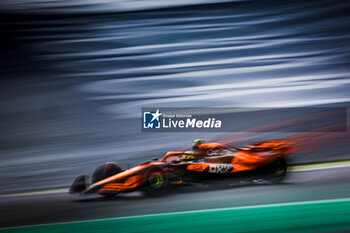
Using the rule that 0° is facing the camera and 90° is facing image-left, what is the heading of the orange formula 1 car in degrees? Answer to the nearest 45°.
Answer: approximately 45°
